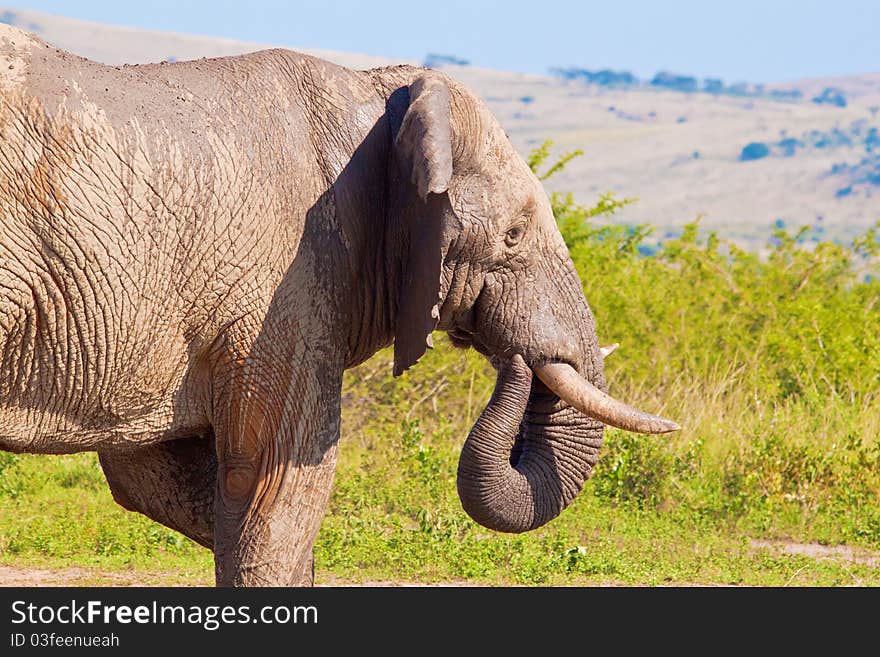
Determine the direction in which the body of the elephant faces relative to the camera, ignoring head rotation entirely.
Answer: to the viewer's right
